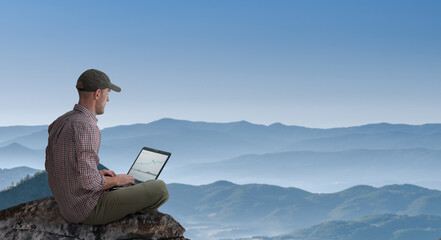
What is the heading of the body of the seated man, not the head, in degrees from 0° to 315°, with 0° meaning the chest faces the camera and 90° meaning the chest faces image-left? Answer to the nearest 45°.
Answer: approximately 225°

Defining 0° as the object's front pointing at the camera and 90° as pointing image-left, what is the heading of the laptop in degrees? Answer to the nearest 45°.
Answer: approximately 45°
